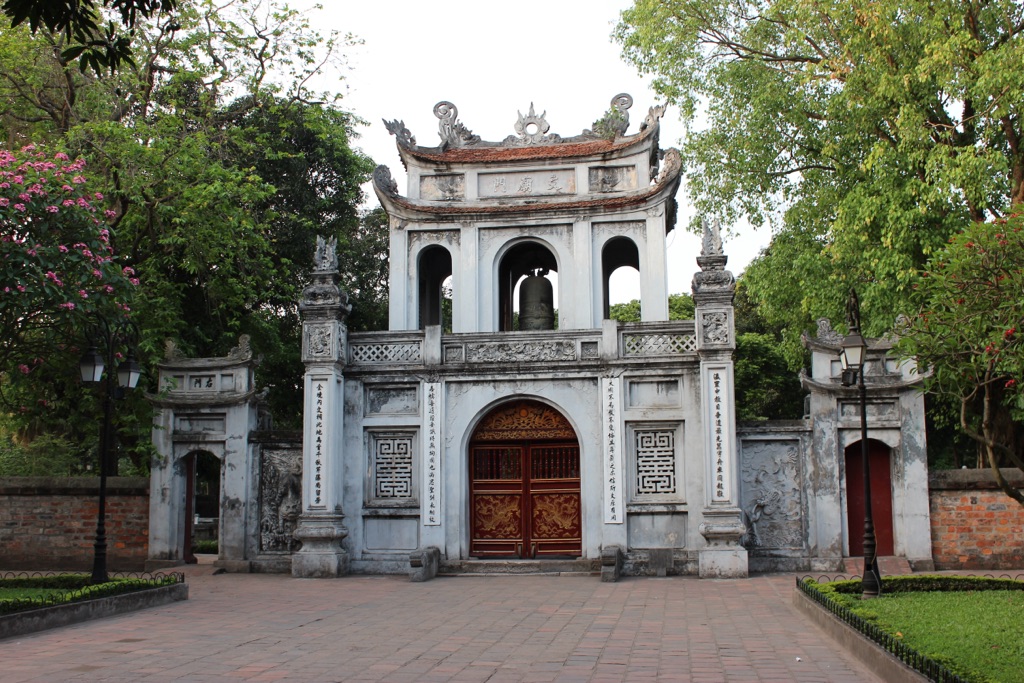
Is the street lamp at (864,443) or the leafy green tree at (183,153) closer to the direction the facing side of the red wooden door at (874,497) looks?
the street lamp

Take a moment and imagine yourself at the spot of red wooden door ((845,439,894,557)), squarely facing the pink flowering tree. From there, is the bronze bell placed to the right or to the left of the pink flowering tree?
right

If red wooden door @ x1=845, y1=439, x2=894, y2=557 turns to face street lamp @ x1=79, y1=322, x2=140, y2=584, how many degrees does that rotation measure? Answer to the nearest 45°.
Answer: approximately 45° to its right

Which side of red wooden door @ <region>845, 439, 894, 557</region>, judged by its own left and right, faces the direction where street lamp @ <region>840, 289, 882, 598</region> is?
front

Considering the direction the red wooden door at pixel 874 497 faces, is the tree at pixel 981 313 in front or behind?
in front

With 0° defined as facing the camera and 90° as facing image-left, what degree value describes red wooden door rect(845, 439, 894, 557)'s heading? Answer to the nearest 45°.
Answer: approximately 0°

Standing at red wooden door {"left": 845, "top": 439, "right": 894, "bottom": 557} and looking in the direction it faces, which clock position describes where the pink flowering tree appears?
The pink flowering tree is roughly at 2 o'clock from the red wooden door.

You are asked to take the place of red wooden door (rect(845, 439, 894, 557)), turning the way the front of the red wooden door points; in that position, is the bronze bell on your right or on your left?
on your right

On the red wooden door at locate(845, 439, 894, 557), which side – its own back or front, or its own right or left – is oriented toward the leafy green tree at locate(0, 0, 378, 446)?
right

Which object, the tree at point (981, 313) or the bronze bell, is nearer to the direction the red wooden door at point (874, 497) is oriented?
the tree
